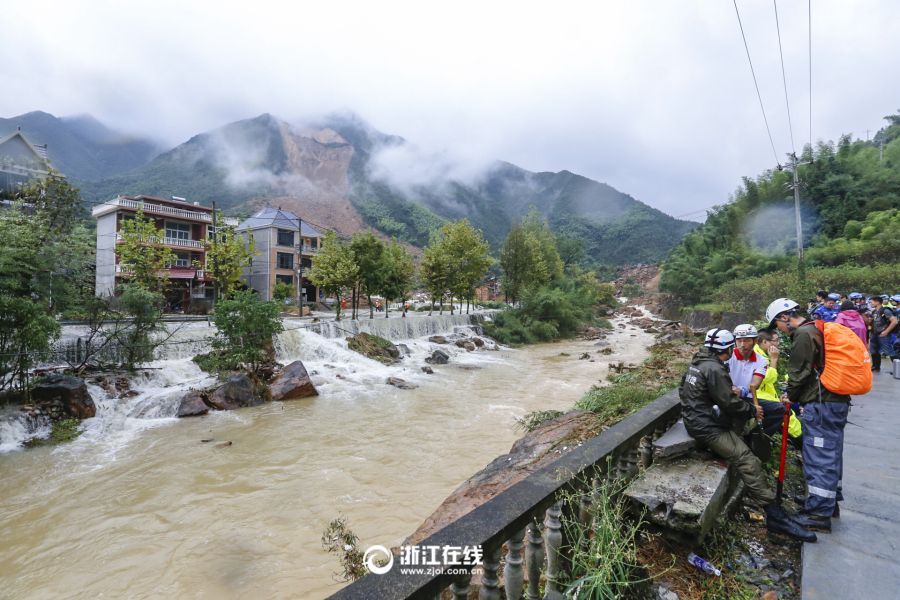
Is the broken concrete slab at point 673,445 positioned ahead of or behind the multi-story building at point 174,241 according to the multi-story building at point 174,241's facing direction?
ahead

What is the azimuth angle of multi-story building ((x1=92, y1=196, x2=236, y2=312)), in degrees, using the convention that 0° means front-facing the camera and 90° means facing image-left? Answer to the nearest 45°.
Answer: approximately 315°

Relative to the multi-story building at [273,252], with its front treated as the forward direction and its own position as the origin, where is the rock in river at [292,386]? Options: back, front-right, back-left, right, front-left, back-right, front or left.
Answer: front-right

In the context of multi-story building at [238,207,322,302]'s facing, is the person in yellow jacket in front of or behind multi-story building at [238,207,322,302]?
in front

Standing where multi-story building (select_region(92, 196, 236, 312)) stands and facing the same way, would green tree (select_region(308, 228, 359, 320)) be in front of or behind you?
in front

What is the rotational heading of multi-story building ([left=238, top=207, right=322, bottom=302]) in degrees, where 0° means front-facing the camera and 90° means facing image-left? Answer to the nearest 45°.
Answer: approximately 315°
